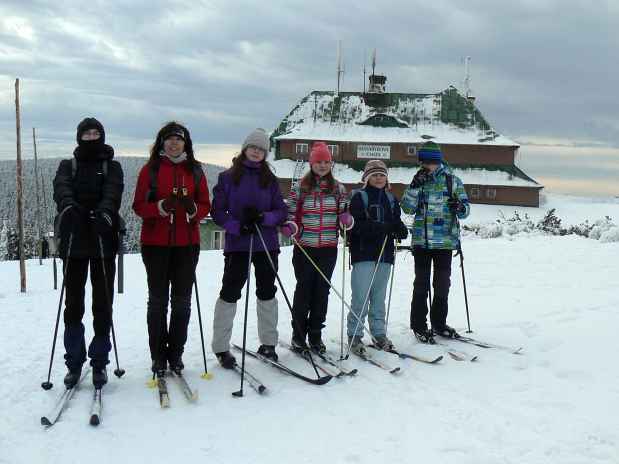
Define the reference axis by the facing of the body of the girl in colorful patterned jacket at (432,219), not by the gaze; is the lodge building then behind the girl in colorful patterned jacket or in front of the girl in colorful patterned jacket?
behind

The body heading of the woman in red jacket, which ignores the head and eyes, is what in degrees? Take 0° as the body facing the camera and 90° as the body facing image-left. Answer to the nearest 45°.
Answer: approximately 0°

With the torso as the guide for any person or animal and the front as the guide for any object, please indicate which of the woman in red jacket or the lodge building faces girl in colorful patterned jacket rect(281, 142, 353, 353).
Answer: the lodge building

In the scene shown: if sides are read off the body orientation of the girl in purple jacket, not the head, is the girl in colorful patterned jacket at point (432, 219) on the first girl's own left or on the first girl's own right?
on the first girl's own left

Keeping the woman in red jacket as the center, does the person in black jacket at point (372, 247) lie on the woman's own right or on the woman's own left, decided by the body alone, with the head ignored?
on the woman's own left

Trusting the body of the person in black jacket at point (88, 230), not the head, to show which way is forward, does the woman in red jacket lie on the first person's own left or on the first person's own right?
on the first person's own left

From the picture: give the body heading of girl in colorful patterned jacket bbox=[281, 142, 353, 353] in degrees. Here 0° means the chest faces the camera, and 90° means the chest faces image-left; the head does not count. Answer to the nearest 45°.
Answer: approximately 0°

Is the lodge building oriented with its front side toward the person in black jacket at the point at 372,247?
yes
